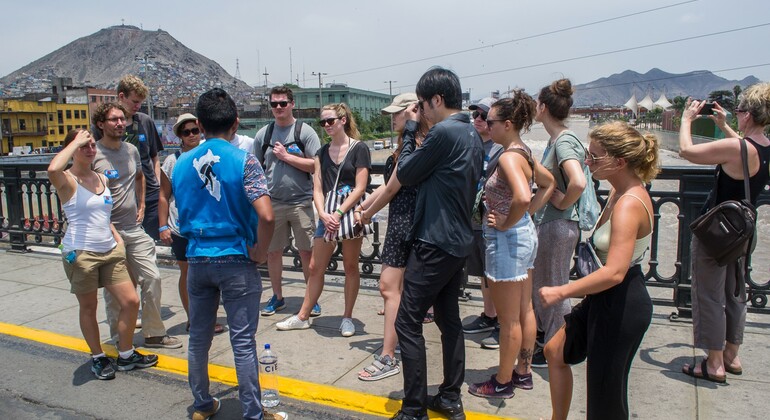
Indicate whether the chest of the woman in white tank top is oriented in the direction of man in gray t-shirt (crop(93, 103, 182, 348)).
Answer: no

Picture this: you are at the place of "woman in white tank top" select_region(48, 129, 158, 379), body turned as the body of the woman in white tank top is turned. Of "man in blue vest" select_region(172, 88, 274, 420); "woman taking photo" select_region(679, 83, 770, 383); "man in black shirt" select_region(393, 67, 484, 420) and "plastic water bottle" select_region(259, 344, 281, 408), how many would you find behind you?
0

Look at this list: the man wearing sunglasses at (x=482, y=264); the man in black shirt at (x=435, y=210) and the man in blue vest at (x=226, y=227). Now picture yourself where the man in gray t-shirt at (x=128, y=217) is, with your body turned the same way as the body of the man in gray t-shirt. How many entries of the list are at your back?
0

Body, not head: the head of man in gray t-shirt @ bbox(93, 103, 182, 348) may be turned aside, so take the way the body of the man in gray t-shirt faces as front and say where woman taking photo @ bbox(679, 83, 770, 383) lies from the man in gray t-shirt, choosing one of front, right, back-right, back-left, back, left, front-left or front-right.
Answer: front

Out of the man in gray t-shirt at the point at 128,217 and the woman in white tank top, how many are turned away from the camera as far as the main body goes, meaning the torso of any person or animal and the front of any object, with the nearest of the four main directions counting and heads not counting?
0

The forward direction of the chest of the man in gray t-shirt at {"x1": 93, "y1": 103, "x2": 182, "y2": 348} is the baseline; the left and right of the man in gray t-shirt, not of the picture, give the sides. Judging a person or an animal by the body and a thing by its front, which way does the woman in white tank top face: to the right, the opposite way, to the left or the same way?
the same way

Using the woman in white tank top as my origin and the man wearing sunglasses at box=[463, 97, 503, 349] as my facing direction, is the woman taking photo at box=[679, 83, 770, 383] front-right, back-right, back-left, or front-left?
front-right

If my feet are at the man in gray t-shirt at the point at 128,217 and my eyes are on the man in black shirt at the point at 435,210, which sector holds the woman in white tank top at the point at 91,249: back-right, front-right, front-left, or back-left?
front-right

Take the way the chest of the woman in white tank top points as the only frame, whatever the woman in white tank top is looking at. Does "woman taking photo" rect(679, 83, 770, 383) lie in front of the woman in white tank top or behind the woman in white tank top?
in front

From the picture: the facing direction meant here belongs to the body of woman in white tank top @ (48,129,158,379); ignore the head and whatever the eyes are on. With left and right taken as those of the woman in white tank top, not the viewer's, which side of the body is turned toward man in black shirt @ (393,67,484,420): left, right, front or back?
front

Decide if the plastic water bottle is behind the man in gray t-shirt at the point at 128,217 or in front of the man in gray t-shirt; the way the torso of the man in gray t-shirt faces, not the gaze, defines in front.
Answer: in front

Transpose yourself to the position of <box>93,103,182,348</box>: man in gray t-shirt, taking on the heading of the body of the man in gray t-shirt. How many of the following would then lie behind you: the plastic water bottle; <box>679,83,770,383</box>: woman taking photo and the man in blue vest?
0

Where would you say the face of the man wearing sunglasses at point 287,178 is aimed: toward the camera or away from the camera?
toward the camera

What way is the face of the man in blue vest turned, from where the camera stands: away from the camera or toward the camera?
away from the camera

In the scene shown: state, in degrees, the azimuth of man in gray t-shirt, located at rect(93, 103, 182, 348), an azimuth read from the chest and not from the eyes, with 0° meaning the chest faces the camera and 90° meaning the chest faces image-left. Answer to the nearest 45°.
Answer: approximately 315°

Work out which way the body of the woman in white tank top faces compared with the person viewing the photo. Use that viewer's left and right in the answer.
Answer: facing the viewer and to the right of the viewer
